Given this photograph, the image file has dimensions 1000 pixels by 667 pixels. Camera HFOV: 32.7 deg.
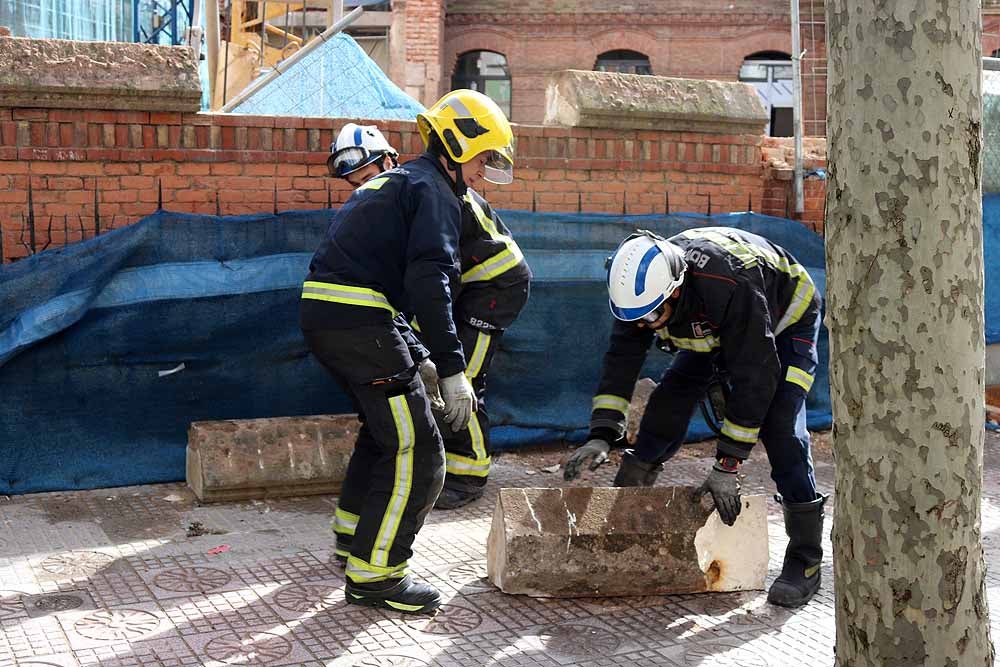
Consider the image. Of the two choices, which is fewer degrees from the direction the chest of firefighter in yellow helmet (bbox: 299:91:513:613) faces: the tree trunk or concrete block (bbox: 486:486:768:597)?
the concrete block

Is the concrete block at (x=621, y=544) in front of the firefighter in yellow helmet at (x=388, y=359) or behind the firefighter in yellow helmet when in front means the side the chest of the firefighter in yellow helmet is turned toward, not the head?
in front

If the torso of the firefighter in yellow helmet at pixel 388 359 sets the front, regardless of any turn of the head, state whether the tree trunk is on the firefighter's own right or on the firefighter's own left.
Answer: on the firefighter's own right

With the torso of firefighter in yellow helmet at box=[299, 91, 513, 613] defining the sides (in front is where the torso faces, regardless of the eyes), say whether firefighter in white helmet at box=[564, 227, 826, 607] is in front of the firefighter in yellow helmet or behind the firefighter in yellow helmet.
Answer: in front

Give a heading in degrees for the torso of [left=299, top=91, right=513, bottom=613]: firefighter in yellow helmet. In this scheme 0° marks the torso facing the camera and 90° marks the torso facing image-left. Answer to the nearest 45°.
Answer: approximately 270°

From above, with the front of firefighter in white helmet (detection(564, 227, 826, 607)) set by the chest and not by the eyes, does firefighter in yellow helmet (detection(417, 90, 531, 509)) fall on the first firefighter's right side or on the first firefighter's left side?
on the first firefighter's right side

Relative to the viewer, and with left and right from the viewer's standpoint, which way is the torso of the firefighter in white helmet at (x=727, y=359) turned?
facing the viewer and to the left of the viewer

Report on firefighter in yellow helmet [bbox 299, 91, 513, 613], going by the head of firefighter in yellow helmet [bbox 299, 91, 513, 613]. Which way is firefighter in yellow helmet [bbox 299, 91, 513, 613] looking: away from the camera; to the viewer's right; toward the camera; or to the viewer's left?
to the viewer's right

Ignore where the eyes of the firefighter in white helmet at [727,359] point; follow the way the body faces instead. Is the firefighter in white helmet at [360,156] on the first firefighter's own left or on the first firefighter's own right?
on the first firefighter's own right

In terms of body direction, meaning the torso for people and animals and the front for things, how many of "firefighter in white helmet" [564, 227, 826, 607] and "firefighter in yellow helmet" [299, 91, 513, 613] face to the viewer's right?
1
